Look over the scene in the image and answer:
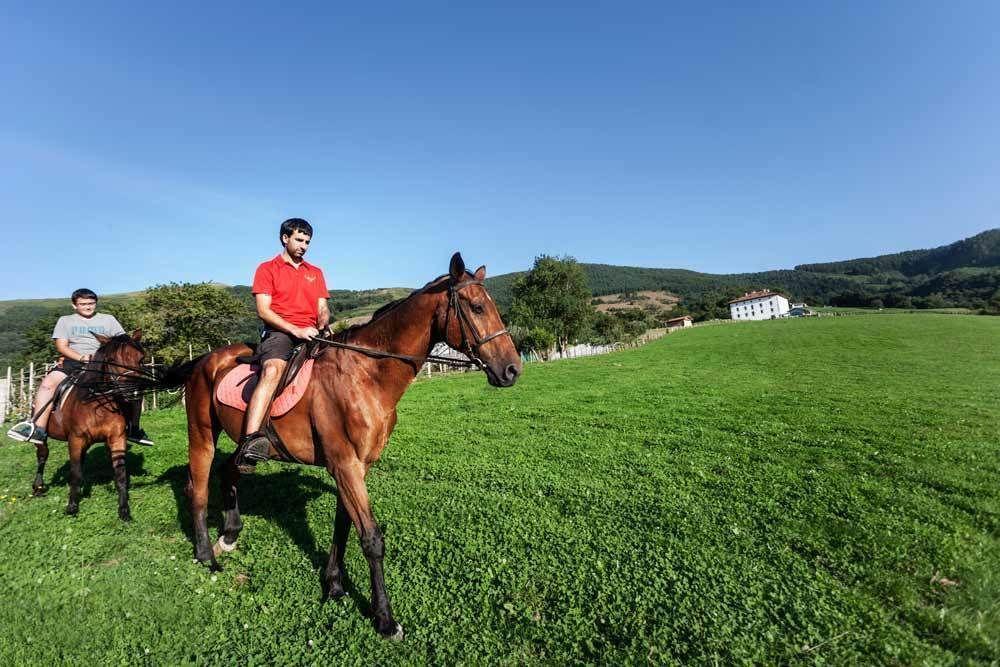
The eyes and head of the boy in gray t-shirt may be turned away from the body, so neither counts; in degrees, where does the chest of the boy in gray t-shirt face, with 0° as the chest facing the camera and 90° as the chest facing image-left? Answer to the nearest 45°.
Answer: approximately 0°

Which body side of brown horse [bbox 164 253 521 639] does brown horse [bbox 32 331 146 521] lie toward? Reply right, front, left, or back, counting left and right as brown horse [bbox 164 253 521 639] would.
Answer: back

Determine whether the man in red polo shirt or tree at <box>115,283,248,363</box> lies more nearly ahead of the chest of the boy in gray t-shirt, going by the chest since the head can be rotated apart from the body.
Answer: the man in red polo shirt

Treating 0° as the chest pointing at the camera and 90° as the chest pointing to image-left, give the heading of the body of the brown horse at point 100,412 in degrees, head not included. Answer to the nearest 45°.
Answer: approximately 315°

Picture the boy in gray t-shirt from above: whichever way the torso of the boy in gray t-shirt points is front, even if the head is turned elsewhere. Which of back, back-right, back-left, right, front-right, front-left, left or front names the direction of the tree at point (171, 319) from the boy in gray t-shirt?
back

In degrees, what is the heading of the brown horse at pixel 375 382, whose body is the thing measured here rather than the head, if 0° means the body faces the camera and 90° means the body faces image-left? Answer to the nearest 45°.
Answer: approximately 315°
